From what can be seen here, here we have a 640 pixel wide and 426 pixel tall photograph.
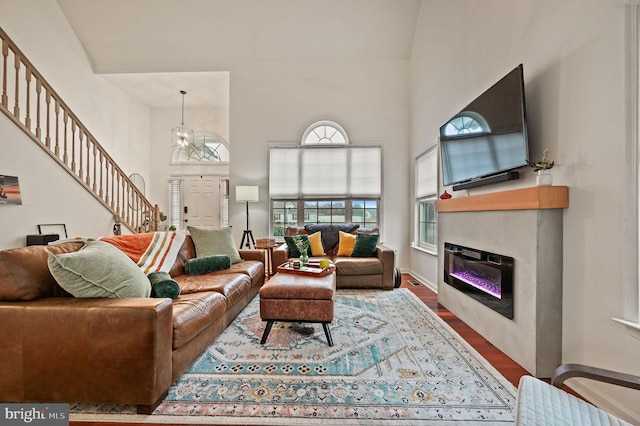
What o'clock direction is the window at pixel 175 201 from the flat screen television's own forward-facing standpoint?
The window is roughly at 2 o'clock from the flat screen television.

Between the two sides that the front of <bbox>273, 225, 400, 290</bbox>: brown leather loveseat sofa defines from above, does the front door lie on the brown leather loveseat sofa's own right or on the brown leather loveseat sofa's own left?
on the brown leather loveseat sofa's own right

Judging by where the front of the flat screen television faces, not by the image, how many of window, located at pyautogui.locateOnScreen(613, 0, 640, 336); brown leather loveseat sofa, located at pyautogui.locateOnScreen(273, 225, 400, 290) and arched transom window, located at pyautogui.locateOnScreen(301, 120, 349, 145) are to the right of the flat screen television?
2

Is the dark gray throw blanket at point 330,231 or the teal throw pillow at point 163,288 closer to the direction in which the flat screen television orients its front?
the teal throw pillow

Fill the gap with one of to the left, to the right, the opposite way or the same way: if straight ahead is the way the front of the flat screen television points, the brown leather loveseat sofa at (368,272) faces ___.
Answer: to the left

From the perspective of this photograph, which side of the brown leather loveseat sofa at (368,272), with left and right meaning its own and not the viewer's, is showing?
front

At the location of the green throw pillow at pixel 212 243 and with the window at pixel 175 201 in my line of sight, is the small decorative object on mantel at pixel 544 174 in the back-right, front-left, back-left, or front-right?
back-right

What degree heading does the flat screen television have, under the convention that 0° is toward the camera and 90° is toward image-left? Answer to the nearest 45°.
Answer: approximately 45°

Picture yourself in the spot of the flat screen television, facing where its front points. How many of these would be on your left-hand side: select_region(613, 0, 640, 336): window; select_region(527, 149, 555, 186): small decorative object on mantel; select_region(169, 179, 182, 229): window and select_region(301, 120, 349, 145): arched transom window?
2

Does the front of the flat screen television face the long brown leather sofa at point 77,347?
yes

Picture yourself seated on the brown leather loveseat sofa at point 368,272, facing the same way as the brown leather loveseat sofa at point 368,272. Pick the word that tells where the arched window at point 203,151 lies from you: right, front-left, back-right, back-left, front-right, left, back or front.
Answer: back-right
